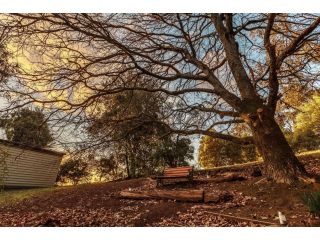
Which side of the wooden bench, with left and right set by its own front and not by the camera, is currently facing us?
front

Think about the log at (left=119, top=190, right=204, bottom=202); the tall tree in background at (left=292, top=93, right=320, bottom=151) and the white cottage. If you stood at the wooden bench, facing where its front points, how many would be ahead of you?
1

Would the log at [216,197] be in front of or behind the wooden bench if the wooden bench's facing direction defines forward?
in front

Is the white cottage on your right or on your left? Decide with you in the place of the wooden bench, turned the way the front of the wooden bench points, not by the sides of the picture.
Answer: on your right

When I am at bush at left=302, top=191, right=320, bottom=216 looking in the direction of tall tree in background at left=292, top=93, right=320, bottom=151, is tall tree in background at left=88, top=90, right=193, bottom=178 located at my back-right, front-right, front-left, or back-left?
front-left

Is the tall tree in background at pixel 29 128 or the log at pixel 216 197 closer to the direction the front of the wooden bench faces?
the log

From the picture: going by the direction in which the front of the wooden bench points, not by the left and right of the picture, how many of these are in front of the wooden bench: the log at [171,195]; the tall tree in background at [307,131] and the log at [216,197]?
2

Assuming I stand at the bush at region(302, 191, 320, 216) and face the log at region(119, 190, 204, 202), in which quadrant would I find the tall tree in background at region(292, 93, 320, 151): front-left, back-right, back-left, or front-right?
front-right

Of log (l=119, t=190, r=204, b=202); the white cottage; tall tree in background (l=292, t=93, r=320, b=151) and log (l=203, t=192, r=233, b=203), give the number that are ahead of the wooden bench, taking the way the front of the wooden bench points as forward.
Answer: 2

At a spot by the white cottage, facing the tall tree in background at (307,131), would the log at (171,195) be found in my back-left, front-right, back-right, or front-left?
front-right

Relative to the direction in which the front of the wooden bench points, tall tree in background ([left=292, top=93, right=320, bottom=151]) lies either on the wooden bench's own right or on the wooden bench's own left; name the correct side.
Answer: on the wooden bench's own left

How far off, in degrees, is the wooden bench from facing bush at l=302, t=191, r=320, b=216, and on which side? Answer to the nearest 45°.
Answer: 0° — it already faces it

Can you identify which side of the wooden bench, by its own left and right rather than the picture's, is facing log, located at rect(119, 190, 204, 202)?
front
